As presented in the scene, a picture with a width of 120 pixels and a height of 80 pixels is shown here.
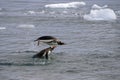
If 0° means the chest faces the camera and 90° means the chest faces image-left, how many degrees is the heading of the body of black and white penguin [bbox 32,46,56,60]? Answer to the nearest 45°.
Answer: approximately 270°
